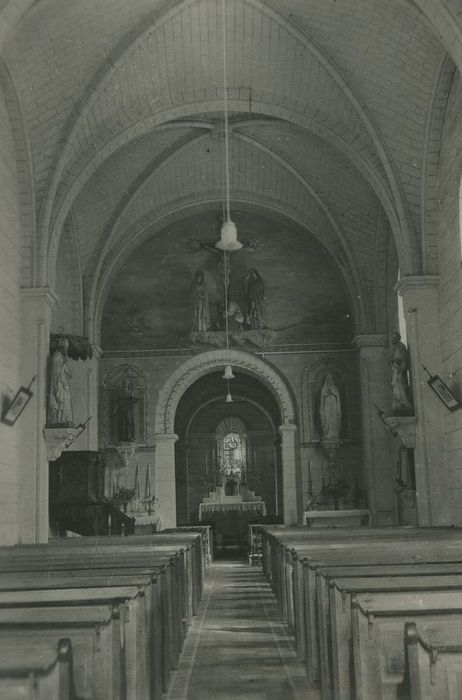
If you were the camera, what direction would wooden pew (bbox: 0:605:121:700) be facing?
facing away from the viewer

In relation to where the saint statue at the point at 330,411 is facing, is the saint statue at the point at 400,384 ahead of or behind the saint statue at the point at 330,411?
ahead

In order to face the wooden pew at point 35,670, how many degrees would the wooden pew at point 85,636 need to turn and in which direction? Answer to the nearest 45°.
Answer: approximately 180°

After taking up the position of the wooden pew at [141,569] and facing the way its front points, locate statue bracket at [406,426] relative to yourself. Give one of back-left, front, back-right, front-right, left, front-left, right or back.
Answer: front-right

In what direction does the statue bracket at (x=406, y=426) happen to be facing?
to the viewer's left

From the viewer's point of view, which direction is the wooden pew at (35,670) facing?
away from the camera

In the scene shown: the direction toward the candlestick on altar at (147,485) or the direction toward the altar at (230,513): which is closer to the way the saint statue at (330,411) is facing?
the candlestick on altar

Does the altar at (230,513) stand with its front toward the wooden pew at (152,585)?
yes

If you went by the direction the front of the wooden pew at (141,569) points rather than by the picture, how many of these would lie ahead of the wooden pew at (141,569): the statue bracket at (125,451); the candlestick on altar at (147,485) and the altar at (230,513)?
3
